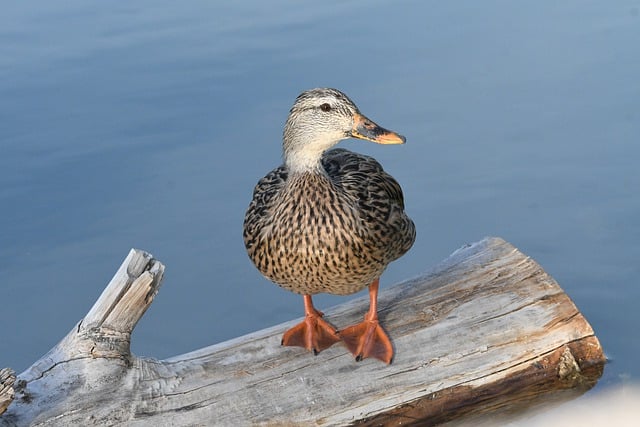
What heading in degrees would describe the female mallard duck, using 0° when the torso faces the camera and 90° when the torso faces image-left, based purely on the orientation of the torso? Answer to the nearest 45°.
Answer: approximately 0°
